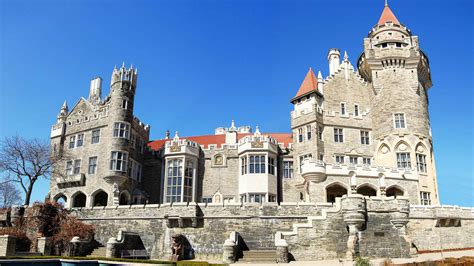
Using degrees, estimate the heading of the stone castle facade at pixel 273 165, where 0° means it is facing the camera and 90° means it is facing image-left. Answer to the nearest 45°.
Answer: approximately 0°

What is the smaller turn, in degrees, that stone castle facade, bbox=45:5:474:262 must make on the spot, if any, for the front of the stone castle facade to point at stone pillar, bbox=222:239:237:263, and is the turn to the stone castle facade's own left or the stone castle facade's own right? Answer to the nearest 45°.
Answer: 0° — it already faces it

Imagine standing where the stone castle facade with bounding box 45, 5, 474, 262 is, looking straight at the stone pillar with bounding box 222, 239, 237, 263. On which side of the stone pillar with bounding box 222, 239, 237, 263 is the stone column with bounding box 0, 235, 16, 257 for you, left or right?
right

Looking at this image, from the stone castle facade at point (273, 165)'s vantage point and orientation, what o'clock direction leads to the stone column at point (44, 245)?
The stone column is roughly at 2 o'clock from the stone castle facade.

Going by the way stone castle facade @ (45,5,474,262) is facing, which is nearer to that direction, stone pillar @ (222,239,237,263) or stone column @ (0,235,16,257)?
the stone pillar

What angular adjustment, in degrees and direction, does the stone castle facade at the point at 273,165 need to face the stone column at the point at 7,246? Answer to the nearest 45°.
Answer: approximately 45° to its right
